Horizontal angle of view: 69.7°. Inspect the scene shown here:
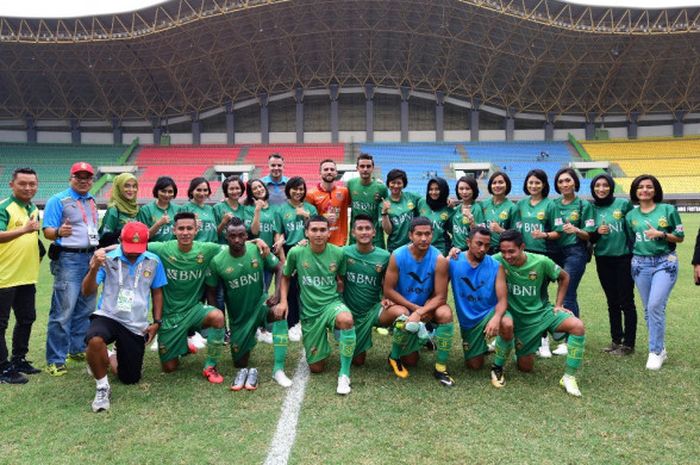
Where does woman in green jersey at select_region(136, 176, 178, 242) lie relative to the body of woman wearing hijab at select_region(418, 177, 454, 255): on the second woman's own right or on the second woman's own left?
on the second woman's own right

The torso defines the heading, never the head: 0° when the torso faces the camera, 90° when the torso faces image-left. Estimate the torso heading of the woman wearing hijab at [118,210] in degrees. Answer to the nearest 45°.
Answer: approximately 315°

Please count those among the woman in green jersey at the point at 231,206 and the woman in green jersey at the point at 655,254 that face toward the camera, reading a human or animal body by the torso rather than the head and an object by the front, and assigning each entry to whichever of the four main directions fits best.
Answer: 2

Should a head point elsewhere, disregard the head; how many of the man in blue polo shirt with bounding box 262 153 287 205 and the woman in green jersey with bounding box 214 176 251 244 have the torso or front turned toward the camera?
2

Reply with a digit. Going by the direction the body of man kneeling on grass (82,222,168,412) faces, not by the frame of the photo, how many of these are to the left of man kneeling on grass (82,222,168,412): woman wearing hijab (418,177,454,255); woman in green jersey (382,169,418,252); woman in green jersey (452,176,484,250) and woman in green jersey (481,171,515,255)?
4

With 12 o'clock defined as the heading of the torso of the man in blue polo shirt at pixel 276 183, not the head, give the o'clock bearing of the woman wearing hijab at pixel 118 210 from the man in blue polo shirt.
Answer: The woman wearing hijab is roughly at 2 o'clock from the man in blue polo shirt.

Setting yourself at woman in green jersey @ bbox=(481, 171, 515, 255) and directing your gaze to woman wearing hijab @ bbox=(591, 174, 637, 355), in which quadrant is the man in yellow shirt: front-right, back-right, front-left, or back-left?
back-right

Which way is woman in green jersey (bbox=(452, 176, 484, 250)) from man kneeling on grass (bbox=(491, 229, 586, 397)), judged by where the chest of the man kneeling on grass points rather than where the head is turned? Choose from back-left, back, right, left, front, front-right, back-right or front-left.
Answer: back-right
